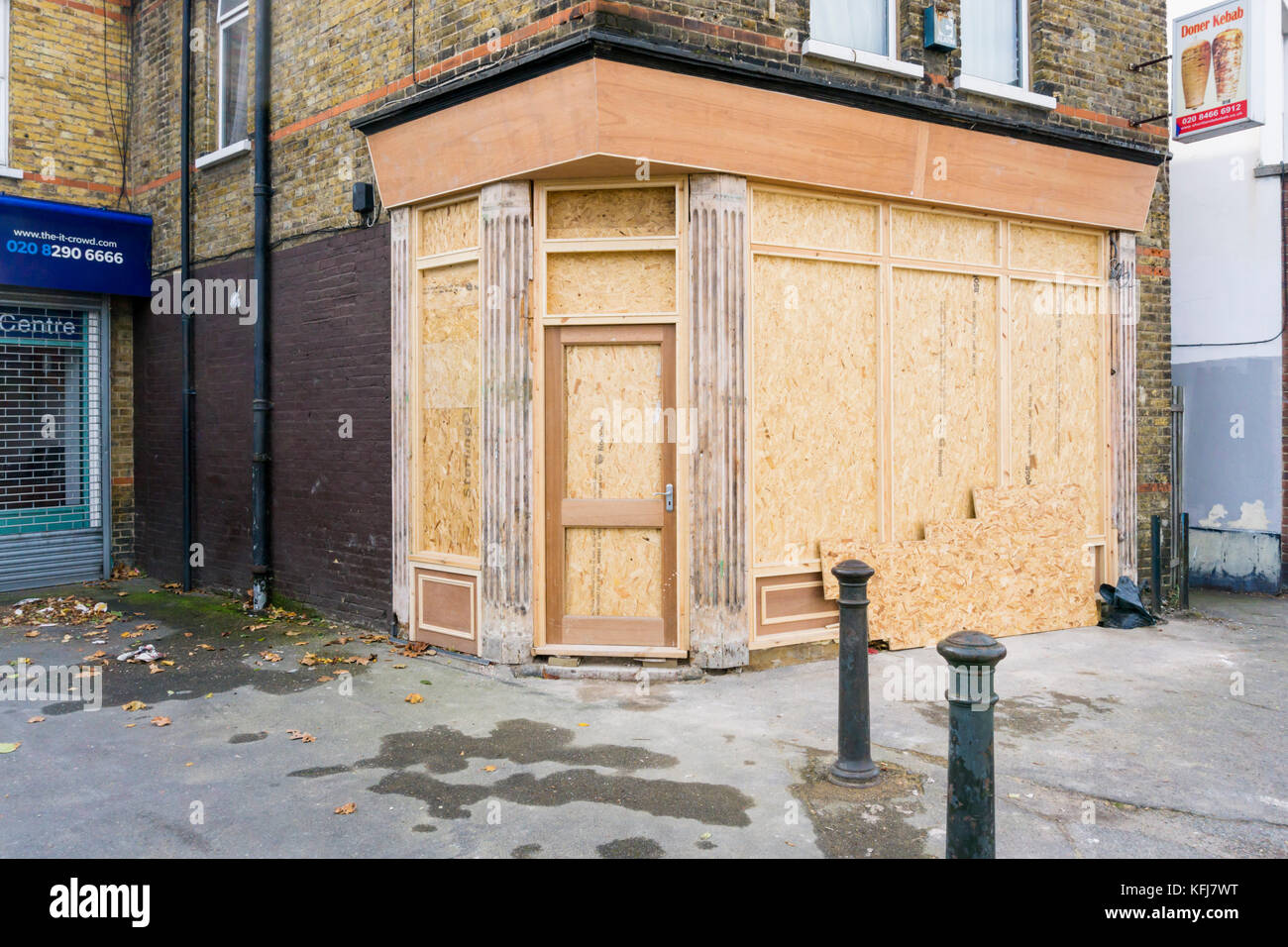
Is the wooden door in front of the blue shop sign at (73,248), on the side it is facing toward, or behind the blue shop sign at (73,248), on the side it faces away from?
in front

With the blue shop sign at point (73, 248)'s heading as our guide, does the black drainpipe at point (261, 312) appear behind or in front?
in front

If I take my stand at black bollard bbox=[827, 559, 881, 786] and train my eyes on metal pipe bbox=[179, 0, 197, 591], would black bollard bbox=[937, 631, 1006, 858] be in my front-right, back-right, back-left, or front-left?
back-left

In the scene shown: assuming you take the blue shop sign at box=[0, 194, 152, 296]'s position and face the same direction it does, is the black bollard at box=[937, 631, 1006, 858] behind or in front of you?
in front
